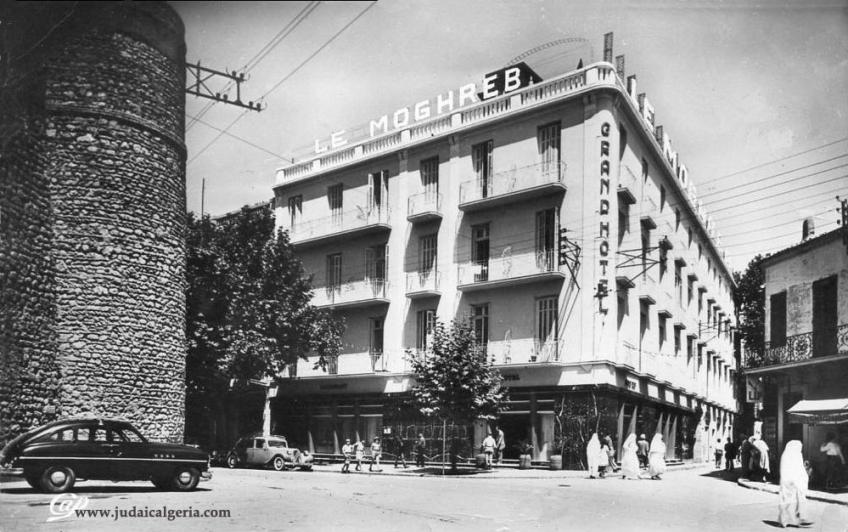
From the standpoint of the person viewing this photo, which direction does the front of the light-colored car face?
facing the viewer and to the right of the viewer

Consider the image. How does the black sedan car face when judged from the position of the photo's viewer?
facing to the right of the viewer

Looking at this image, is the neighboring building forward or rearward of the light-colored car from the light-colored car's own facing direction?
forward

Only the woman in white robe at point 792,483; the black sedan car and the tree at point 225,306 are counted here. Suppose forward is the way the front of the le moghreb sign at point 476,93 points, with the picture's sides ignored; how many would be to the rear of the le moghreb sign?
0
